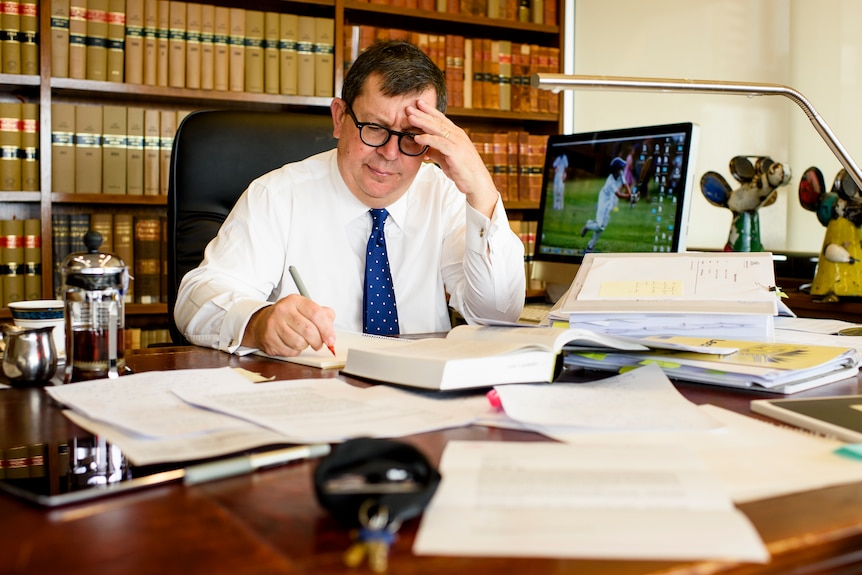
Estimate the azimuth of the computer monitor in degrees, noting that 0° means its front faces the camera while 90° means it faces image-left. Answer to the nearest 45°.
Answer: approximately 45°

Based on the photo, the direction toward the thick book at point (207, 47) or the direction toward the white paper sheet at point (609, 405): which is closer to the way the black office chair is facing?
the white paper sheet

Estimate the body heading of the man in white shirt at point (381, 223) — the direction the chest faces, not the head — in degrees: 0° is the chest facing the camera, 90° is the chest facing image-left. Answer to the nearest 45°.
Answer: approximately 0°

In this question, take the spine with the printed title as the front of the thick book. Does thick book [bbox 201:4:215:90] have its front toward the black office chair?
yes

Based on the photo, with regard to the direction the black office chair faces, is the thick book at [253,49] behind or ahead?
behind

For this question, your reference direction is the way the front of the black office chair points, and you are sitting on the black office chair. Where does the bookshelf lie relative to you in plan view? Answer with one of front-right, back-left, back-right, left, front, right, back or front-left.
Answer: back

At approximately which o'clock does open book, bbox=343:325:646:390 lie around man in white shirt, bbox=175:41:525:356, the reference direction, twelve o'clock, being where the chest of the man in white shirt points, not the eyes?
The open book is roughly at 12 o'clock from the man in white shirt.

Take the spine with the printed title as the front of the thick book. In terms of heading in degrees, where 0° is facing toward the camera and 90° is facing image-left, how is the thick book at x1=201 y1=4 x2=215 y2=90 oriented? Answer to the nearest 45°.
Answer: approximately 0°

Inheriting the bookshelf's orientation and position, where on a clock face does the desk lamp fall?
The desk lamp is roughly at 11 o'clock from the bookshelf.
